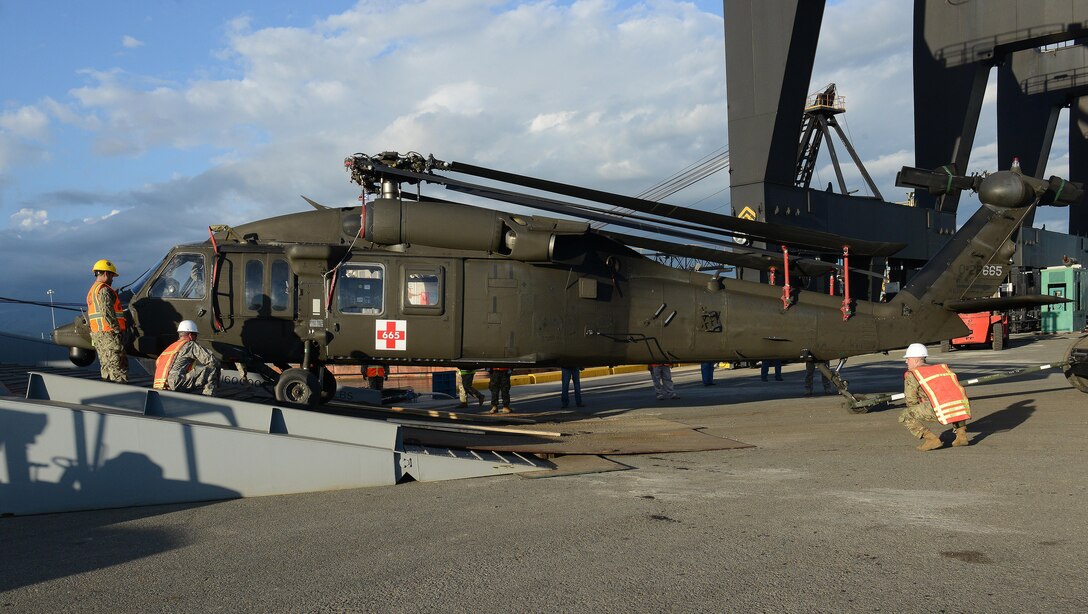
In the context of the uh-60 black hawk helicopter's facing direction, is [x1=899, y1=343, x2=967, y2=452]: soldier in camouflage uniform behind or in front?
behind

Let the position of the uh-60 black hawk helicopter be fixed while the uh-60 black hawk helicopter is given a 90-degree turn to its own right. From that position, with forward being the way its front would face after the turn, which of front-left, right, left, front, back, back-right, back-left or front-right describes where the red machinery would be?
front-right

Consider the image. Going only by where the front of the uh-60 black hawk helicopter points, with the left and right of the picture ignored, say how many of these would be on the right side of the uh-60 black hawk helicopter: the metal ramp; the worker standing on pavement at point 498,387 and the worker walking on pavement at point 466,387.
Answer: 2

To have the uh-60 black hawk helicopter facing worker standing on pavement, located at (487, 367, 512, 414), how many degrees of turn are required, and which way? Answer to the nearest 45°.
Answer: approximately 90° to its right

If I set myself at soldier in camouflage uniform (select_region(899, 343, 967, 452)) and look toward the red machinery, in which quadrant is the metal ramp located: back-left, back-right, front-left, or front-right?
back-left

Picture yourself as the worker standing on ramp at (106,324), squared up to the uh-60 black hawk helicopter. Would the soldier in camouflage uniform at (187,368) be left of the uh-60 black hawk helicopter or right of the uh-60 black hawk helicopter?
right

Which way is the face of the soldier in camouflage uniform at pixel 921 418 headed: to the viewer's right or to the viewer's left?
to the viewer's left

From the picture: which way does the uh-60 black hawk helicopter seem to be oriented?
to the viewer's left
